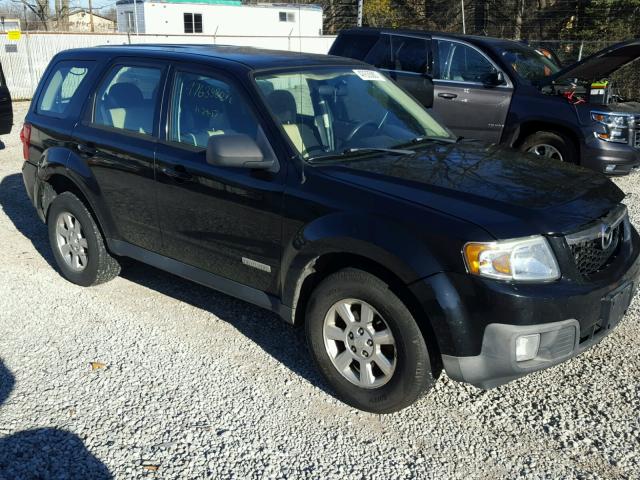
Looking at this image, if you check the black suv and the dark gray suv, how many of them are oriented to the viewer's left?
0

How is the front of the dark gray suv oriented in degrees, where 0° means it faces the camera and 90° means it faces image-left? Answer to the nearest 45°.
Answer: approximately 315°

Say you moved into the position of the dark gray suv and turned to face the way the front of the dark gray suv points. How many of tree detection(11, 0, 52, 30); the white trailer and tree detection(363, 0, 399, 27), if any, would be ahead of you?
0

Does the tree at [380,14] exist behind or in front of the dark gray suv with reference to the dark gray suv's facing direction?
behind

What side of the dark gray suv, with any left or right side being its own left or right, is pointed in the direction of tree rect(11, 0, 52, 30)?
back

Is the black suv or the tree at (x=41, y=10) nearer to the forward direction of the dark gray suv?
the black suv

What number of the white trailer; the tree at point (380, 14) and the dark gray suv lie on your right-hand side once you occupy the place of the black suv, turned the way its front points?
0

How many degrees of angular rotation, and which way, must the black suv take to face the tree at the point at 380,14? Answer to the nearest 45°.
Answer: approximately 135° to its left

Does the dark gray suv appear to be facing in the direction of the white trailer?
no

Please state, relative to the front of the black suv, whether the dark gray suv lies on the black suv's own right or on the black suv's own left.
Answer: on the black suv's own left

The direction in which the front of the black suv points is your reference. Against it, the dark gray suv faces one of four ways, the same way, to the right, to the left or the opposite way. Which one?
the same way

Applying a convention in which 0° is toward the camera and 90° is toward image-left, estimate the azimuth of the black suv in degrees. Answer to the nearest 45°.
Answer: approximately 315°

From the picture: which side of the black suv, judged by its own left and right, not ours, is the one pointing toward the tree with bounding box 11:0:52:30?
back

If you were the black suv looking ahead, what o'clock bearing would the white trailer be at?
The white trailer is roughly at 7 o'clock from the black suv.

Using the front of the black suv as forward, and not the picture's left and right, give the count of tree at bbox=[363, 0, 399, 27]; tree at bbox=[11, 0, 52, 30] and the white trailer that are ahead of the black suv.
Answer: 0
